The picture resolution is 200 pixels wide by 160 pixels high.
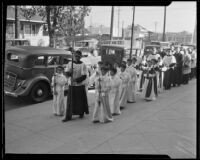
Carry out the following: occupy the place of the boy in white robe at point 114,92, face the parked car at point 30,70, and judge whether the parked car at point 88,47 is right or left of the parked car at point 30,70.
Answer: right

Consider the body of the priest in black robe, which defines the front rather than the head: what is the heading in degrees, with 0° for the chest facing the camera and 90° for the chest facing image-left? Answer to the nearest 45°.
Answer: approximately 45°

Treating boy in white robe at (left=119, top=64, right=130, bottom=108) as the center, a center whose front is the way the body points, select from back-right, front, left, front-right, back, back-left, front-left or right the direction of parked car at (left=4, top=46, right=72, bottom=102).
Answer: front-right

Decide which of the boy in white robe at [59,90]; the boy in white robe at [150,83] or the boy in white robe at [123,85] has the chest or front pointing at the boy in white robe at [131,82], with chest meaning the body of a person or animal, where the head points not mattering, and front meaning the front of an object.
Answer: the boy in white robe at [150,83]

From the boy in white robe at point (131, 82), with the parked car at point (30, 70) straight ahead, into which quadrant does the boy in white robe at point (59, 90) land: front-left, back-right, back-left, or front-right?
front-left

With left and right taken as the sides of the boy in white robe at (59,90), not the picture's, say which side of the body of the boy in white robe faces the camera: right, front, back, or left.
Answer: front

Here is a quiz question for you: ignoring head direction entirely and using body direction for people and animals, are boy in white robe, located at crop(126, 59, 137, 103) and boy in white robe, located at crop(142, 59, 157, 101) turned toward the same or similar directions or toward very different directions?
same or similar directions

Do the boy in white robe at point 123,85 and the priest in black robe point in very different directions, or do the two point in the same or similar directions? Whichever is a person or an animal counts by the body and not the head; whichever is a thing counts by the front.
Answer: same or similar directions

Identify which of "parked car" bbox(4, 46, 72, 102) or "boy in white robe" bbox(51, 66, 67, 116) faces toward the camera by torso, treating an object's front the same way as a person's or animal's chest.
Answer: the boy in white robe

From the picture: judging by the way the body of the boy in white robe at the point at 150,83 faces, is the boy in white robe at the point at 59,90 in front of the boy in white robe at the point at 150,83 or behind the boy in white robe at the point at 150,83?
in front

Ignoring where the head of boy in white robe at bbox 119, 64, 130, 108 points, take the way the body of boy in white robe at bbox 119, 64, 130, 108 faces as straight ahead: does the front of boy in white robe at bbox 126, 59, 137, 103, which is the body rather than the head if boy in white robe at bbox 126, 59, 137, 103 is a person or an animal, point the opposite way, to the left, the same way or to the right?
the same way

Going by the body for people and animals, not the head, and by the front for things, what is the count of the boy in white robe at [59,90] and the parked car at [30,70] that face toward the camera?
1

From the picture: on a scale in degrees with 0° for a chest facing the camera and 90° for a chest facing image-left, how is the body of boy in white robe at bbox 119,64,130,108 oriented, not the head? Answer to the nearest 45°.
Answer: approximately 45°

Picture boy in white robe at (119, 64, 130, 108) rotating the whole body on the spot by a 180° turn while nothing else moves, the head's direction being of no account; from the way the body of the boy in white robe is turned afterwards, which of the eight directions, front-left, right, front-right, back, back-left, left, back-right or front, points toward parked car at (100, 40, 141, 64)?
front-left
